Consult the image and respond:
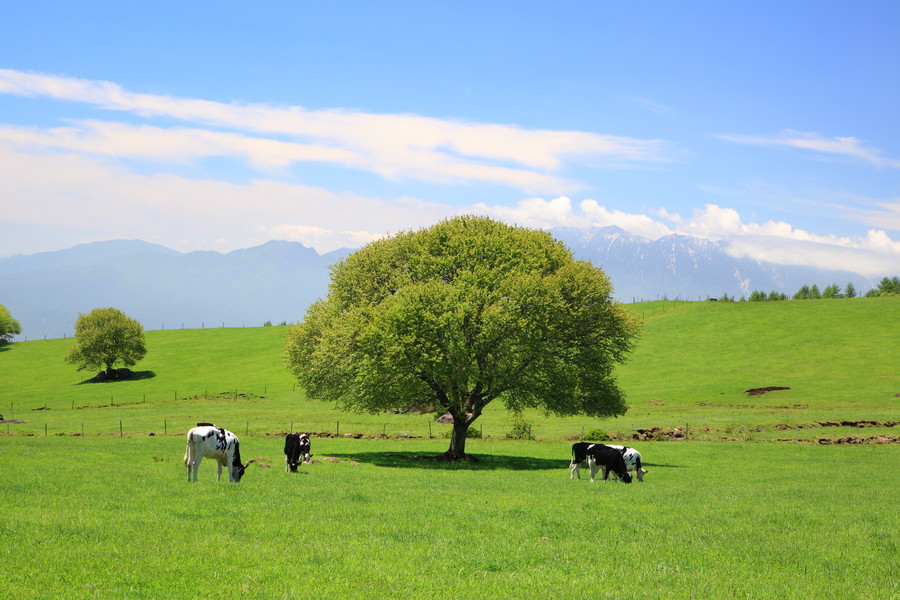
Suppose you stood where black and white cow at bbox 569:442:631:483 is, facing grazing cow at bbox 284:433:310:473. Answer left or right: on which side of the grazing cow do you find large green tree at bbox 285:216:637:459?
right

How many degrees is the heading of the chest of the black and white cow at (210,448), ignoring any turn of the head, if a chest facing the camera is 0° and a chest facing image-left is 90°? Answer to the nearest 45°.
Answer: approximately 270°

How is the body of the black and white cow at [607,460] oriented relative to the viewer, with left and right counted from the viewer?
facing to the right of the viewer

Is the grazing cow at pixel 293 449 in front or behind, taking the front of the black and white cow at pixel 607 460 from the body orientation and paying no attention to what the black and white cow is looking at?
behind

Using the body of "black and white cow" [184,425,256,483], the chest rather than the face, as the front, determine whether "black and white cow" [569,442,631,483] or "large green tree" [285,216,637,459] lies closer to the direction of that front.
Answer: the black and white cow

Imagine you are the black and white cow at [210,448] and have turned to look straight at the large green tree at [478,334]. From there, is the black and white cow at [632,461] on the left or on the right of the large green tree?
right

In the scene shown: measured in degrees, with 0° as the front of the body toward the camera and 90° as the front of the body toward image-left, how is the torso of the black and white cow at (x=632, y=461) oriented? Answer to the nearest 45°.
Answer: approximately 270°

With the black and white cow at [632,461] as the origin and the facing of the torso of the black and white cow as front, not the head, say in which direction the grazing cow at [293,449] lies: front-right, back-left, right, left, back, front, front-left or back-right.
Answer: back
